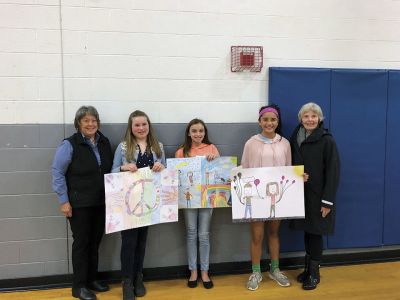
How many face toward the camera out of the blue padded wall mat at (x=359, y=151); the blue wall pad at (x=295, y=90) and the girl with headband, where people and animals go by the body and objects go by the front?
3

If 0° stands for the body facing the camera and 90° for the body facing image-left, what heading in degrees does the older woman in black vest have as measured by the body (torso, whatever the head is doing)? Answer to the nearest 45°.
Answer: approximately 315°

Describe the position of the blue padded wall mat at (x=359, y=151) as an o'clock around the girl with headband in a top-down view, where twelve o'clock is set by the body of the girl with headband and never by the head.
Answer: The blue padded wall mat is roughly at 8 o'clock from the girl with headband.

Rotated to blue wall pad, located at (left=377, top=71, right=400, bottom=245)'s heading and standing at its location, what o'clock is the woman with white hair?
The woman with white hair is roughly at 1 o'clock from the blue wall pad.

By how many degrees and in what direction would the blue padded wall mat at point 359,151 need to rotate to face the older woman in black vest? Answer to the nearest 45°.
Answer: approximately 45° to its right

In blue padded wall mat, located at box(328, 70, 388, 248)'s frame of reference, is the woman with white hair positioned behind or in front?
in front

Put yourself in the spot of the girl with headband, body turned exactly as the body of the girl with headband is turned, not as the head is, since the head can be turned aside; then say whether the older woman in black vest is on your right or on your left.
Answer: on your right

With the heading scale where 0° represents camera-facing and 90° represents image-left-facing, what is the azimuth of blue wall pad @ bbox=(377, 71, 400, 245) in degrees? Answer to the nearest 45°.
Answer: approximately 0°

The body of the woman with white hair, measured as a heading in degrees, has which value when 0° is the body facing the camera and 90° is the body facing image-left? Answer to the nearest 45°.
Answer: approximately 45°

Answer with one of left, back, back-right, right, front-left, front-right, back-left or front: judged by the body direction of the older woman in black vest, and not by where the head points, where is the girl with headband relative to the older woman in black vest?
front-left
